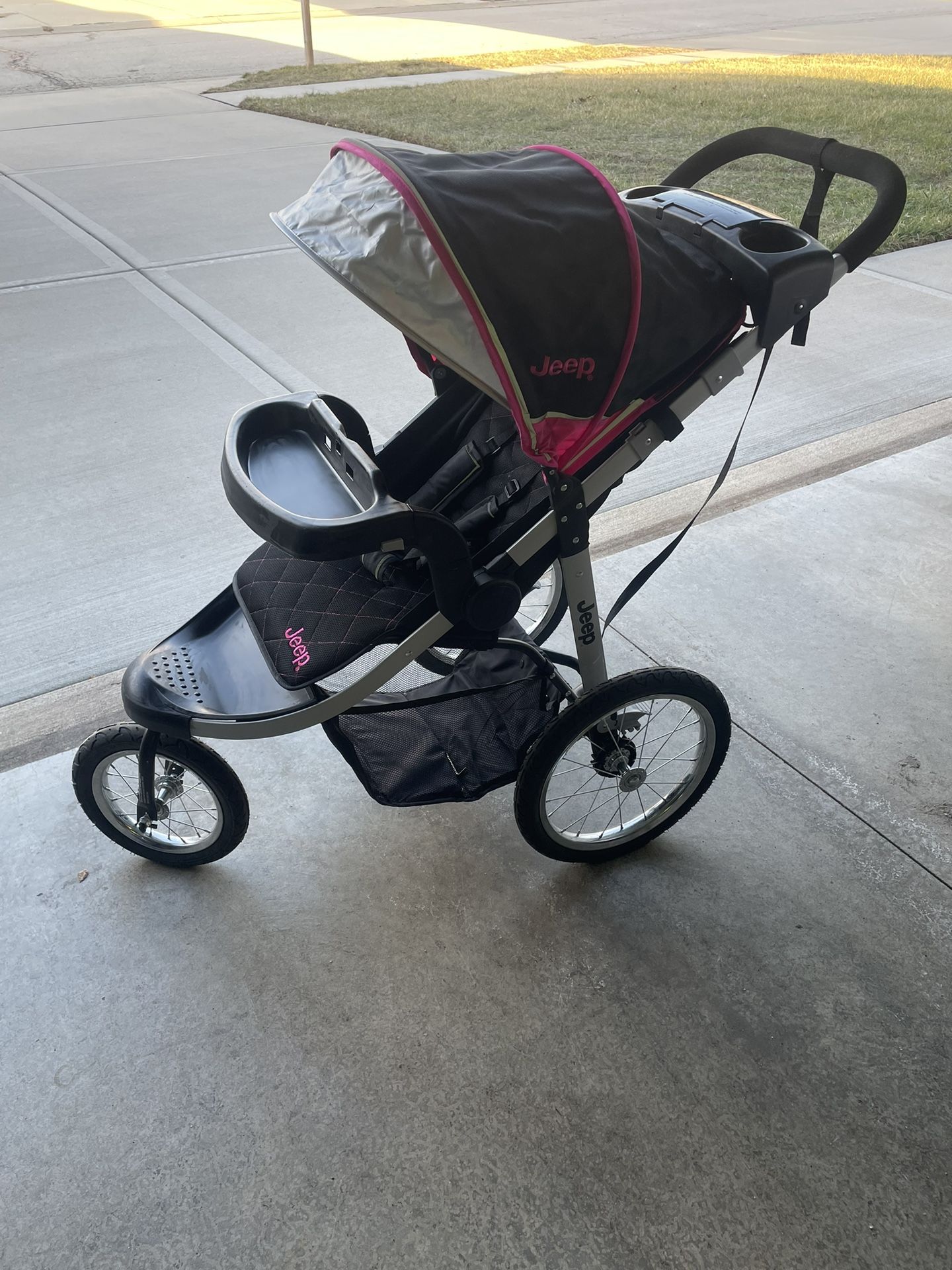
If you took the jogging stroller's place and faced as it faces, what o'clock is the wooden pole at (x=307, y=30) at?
The wooden pole is roughly at 4 o'clock from the jogging stroller.

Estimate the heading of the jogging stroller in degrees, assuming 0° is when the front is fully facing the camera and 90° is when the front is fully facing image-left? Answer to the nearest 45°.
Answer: approximately 45°
